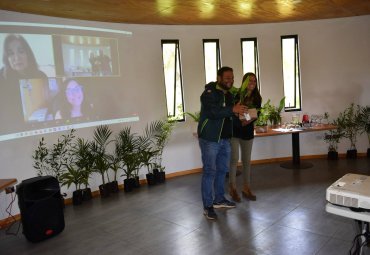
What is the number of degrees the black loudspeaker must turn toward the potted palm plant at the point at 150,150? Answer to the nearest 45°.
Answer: approximately 90° to its left

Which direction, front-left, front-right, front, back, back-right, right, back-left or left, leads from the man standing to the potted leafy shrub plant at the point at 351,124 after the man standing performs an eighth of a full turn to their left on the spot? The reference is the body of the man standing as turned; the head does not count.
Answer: front-left

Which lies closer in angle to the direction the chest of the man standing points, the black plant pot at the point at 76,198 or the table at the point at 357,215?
the table

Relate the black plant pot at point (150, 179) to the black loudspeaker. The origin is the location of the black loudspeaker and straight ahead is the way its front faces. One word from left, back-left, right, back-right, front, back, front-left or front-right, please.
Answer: left

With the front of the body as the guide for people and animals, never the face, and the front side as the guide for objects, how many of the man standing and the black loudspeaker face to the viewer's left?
0

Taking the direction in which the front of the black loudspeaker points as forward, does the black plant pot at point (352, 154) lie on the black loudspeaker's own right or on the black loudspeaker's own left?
on the black loudspeaker's own left

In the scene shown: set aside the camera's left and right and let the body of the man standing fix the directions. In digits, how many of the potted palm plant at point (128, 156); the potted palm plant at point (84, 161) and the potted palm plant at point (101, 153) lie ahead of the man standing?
0

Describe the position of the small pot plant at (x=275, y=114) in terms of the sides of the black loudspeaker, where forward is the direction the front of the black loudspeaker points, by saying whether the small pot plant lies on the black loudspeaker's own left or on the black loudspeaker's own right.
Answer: on the black loudspeaker's own left

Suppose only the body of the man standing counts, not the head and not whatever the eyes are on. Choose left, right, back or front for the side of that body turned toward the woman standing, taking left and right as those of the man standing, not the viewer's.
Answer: left

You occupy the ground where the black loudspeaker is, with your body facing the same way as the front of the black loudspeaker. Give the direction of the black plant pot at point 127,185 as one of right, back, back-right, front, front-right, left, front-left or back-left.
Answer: left

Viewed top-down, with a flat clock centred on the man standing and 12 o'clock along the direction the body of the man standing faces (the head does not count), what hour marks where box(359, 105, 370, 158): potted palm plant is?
The potted palm plant is roughly at 9 o'clock from the man standing.

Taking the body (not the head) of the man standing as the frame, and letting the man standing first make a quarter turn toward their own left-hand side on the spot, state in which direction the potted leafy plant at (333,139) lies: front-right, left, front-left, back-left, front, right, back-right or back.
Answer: front

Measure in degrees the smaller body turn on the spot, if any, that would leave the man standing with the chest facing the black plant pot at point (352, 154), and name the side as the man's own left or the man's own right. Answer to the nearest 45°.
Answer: approximately 90° to the man's own left

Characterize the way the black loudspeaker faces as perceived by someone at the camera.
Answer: facing the viewer and to the right of the viewer

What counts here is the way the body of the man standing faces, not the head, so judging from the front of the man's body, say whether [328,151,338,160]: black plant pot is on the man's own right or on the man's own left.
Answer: on the man's own left
